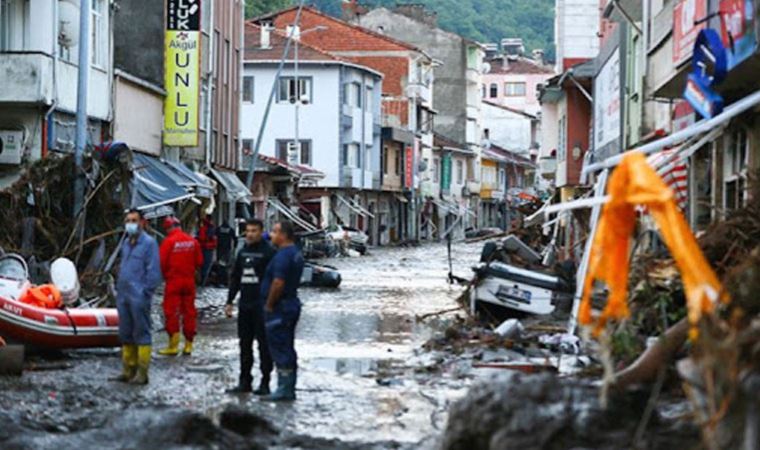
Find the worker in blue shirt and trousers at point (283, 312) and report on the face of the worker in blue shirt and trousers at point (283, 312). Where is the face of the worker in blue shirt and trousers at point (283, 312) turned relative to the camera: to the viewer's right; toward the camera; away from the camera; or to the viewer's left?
to the viewer's left

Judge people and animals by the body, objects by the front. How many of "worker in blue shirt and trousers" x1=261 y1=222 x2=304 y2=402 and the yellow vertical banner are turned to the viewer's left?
1

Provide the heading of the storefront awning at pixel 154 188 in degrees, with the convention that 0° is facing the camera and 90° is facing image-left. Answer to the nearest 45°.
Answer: approximately 315°

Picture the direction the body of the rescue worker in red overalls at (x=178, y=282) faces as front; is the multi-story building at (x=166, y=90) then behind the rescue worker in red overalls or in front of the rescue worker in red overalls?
in front

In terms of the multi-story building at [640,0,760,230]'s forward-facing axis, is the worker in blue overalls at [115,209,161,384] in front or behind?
in front

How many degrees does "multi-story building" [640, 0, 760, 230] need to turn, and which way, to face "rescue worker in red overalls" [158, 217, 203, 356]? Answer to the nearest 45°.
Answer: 0° — it already faces them

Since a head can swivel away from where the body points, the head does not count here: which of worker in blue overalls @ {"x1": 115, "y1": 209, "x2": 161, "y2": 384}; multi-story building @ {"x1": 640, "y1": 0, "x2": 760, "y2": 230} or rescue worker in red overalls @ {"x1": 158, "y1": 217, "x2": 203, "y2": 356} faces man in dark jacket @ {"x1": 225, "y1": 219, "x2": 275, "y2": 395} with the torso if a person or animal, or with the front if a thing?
the multi-story building

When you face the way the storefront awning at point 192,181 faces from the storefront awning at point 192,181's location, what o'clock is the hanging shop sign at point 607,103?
The hanging shop sign is roughly at 11 o'clock from the storefront awning.

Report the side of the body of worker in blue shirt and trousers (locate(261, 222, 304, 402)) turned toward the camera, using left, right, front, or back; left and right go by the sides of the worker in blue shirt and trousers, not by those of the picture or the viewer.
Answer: left
